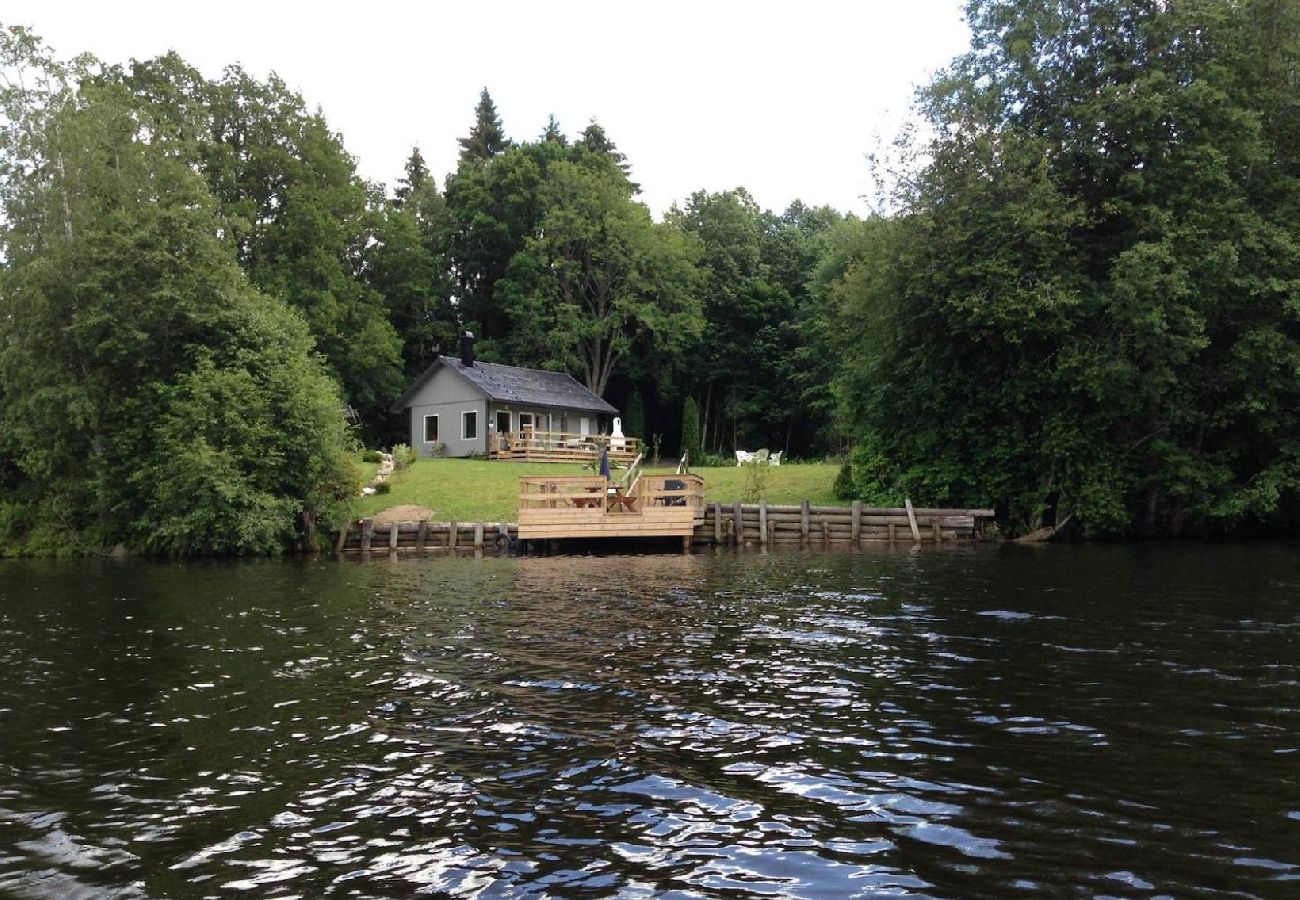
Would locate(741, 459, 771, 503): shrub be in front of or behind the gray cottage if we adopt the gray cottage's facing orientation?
in front

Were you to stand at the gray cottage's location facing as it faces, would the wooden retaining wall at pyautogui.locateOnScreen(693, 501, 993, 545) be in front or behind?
in front

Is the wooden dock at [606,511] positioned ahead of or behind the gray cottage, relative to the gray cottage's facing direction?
ahead

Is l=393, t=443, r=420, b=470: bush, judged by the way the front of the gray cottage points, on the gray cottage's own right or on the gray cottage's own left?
on the gray cottage's own right

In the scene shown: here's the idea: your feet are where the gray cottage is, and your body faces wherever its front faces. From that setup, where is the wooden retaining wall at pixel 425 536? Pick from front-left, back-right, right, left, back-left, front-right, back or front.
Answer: front-right

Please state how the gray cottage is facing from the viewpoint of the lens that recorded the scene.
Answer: facing the viewer and to the right of the viewer
